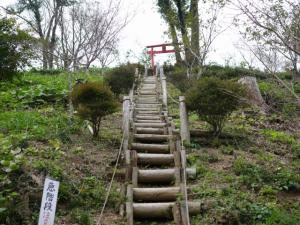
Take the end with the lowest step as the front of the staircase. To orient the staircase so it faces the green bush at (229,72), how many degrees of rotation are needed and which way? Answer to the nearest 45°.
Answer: approximately 180°

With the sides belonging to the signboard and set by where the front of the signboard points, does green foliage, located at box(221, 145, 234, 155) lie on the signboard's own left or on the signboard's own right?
on the signboard's own left

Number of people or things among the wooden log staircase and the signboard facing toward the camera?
2

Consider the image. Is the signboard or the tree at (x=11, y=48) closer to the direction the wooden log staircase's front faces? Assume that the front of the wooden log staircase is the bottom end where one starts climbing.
the signboard

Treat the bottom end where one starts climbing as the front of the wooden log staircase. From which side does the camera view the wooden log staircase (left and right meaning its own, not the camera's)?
front

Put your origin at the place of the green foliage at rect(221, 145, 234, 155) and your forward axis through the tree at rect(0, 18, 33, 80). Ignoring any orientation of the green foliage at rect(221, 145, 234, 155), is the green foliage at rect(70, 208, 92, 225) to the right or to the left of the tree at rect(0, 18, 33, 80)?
left

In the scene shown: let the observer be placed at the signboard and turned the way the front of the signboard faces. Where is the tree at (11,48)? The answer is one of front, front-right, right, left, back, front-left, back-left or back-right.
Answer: back

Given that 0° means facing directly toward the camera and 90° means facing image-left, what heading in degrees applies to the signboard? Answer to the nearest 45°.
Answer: approximately 0°
